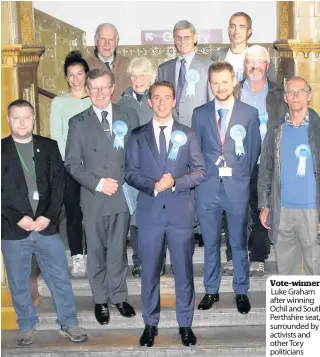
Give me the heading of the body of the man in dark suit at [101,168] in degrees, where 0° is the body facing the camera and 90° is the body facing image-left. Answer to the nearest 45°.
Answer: approximately 0°

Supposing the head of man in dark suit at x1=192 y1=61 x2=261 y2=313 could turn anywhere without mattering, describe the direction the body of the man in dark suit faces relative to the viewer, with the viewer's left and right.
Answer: facing the viewer

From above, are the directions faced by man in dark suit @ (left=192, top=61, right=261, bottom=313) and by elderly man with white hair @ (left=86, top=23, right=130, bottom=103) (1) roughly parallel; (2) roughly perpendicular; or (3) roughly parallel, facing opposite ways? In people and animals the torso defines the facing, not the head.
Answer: roughly parallel

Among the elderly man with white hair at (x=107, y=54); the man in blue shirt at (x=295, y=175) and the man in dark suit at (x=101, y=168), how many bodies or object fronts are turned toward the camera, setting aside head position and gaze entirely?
3

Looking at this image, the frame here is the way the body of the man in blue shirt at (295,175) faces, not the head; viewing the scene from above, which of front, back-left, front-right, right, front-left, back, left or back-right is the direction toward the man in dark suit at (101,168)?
right

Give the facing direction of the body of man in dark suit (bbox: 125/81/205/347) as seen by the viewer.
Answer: toward the camera

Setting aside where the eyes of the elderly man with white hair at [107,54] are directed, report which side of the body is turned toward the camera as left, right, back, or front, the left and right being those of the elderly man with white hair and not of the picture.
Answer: front

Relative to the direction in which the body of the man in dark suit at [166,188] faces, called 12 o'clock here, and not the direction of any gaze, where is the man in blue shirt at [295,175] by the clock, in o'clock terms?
The man in blue shirt is roughly at 9 o'clock from the man in dark suit.
